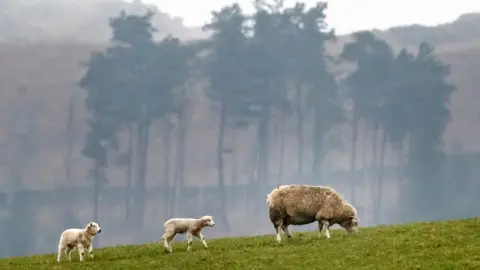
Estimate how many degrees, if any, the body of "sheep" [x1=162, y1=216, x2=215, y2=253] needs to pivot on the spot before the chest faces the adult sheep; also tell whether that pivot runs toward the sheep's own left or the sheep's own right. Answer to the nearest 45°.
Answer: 0° — it already faces it

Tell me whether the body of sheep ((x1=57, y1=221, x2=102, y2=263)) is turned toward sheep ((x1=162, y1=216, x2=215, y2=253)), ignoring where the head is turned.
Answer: yes

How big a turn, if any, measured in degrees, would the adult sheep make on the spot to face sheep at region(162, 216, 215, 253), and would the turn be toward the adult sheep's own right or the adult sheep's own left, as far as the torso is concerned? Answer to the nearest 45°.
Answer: approximately 180°

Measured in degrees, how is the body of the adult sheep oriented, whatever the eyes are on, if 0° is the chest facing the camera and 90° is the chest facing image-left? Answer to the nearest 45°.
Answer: approximately 270°

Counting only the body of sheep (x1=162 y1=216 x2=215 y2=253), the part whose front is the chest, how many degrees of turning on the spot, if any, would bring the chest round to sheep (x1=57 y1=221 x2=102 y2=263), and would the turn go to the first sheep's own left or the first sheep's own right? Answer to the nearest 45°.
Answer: approximately 180°

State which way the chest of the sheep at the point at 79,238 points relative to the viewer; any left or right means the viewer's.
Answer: facing to the right of the viewer

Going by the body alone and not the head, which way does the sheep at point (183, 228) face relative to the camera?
to the viewer's right

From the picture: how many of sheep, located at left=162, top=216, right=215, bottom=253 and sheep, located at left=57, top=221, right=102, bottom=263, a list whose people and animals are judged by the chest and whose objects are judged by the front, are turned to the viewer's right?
2

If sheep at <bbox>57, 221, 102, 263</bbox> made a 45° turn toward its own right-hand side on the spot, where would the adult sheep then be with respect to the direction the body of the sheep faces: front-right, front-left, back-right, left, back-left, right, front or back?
front-left
